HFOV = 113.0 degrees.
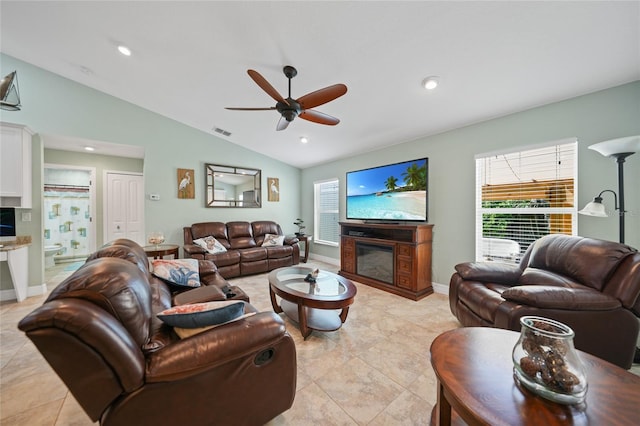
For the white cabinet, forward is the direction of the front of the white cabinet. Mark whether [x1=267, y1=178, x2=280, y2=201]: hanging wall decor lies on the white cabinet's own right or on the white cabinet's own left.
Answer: on the white cabinet's own left

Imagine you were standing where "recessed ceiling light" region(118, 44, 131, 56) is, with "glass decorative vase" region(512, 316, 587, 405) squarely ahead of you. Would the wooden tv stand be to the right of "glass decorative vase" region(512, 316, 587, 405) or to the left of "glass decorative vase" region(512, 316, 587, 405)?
left

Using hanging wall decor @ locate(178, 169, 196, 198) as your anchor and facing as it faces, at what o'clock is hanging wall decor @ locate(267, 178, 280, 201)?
hanging wall decor @ locate(267, 178, 280, 201) is roughly at 9 o'clock from hanging wall decor @ locate(178, 169, 196, 198).

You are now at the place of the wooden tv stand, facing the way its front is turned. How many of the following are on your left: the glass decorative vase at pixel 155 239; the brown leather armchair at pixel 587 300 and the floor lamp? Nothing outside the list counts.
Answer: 2

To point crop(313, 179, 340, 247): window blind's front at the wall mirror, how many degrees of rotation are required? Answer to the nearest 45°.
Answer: approximately 45° to its right

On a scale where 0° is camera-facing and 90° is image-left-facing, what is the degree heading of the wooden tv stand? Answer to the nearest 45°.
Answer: approximately 45°

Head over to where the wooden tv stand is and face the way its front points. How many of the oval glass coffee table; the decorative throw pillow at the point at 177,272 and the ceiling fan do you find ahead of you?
3

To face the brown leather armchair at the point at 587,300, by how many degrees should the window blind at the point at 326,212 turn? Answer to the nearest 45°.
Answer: approximately 90° to its left

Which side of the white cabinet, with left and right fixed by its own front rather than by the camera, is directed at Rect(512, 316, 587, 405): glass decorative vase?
front

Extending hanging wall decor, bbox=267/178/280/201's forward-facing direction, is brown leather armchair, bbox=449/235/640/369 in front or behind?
in front

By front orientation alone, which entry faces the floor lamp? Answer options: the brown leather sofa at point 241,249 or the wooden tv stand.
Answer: the brown leather sofa
